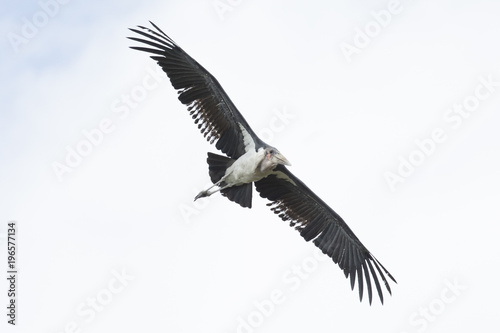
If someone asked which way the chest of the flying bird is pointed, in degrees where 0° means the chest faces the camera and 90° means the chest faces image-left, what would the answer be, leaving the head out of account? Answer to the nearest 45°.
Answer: approximately 315°
